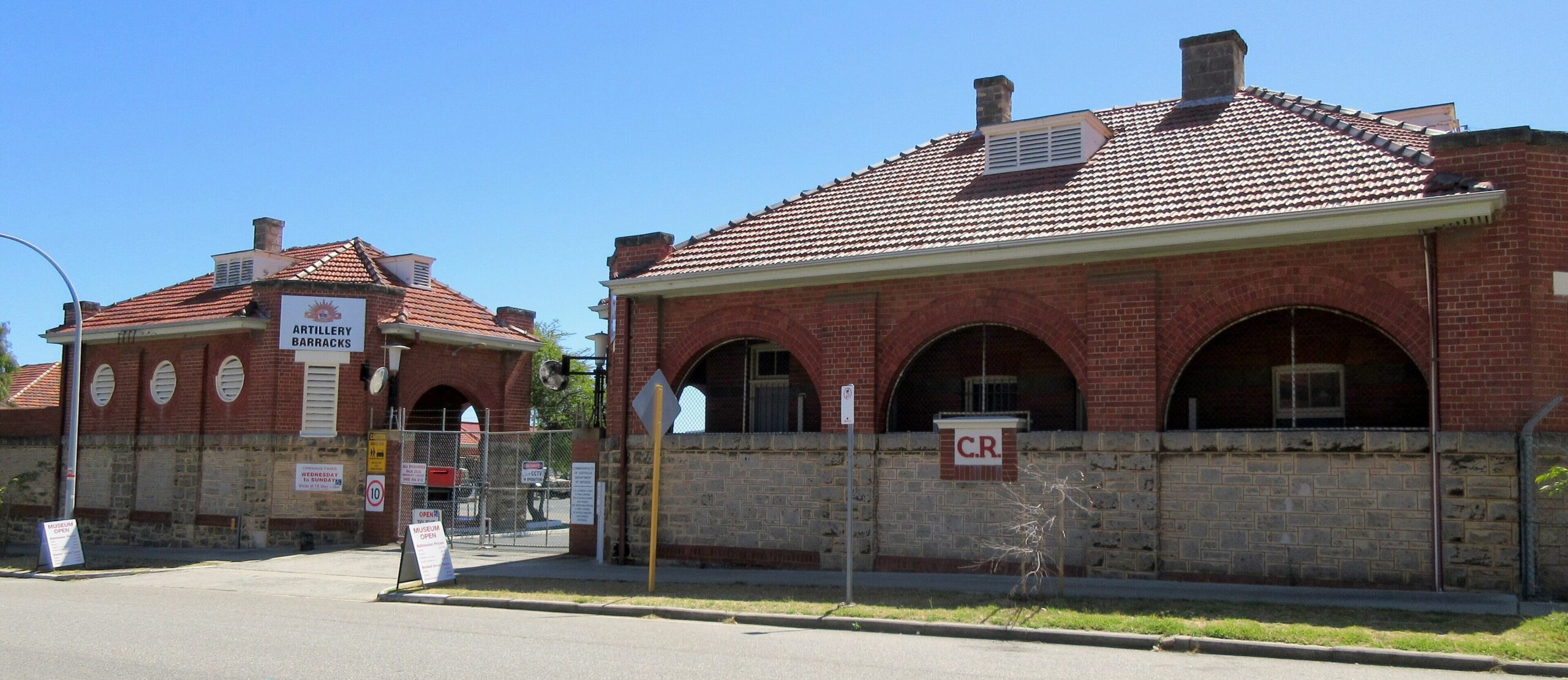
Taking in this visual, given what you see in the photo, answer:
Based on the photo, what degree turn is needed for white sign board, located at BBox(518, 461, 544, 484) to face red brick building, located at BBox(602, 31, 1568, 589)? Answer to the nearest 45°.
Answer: approximately 45° to its left

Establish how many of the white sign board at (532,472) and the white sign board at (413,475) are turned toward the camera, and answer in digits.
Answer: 2

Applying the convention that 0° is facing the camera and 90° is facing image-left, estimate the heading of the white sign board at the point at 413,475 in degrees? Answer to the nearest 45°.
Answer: approximately 0°

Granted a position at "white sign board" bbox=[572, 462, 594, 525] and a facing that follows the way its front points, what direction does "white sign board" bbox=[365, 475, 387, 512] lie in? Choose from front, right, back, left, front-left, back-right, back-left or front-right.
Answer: back-right

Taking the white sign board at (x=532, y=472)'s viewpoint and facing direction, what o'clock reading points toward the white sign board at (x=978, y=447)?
the white sign board at (x=978, y=447) is roughly at 9 o'clock from the white sign board at (x=532, y=472).

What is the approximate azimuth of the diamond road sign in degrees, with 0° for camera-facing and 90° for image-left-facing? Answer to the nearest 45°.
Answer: approximately 135°

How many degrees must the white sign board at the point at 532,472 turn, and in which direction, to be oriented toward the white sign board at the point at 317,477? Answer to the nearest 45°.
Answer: approximately 90° to its right

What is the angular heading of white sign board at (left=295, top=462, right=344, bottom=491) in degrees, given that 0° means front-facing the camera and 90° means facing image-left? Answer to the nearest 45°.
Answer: approximately 0°
